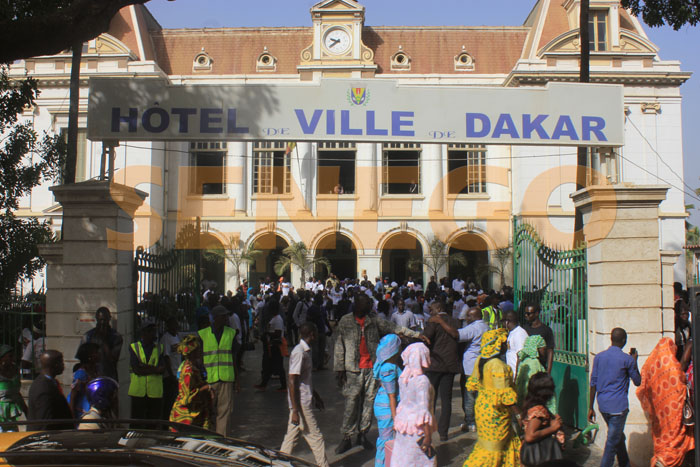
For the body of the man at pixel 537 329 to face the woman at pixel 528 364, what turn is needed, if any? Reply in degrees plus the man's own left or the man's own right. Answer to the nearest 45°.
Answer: approximately 45° to the man's own left

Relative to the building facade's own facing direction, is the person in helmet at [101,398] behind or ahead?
ahead

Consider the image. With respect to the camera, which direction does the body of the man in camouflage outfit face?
toward the camera

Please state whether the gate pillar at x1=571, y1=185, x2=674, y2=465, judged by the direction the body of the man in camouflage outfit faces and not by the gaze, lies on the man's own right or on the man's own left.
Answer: on the man's own left

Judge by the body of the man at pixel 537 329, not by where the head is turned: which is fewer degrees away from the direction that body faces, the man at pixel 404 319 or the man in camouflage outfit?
the man in camouflage outfit

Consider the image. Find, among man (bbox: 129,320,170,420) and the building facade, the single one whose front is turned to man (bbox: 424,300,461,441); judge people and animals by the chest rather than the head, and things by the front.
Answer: the building facade

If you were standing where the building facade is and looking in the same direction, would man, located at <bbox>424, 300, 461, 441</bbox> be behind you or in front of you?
in front

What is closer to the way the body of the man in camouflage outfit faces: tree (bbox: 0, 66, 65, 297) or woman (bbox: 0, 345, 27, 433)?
the woman

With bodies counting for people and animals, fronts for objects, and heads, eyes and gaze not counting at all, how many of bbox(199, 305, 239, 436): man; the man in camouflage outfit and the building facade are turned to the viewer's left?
0
